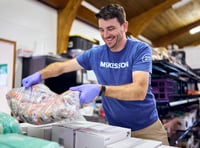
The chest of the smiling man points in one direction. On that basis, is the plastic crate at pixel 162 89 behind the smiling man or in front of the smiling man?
behind

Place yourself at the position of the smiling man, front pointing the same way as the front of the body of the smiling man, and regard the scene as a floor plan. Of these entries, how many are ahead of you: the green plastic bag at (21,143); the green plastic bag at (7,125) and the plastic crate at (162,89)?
2

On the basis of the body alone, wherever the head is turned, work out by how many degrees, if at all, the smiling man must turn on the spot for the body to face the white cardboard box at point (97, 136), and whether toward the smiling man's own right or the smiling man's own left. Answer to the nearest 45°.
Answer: approximately 45° to the smiling man's own left

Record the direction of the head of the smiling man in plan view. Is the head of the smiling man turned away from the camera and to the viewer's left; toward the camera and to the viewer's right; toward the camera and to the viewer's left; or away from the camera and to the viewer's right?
toward the camera and to the viewer's left

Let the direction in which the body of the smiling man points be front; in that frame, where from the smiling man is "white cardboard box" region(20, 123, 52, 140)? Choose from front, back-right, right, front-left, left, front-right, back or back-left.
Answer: front

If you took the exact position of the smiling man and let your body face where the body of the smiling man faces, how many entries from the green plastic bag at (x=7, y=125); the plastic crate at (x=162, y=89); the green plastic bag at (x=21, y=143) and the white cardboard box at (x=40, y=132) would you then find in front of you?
3

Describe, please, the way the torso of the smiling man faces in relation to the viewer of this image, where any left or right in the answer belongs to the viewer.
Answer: facing the viewer and to the left of the viewer

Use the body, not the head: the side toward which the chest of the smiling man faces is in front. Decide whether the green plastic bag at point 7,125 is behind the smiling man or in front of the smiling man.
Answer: in front

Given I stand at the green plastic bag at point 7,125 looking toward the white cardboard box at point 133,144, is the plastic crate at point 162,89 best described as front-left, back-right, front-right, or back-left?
front-left

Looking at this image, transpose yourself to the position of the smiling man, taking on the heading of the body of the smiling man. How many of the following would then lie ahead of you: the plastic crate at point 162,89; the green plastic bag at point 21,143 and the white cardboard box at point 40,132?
2

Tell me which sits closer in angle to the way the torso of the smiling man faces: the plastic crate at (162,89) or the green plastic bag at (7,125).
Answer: the green plastic bag

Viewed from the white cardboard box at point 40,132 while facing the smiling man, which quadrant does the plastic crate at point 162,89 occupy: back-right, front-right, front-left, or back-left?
front-left

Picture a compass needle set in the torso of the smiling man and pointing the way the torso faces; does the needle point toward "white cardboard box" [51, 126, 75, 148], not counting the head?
yes
